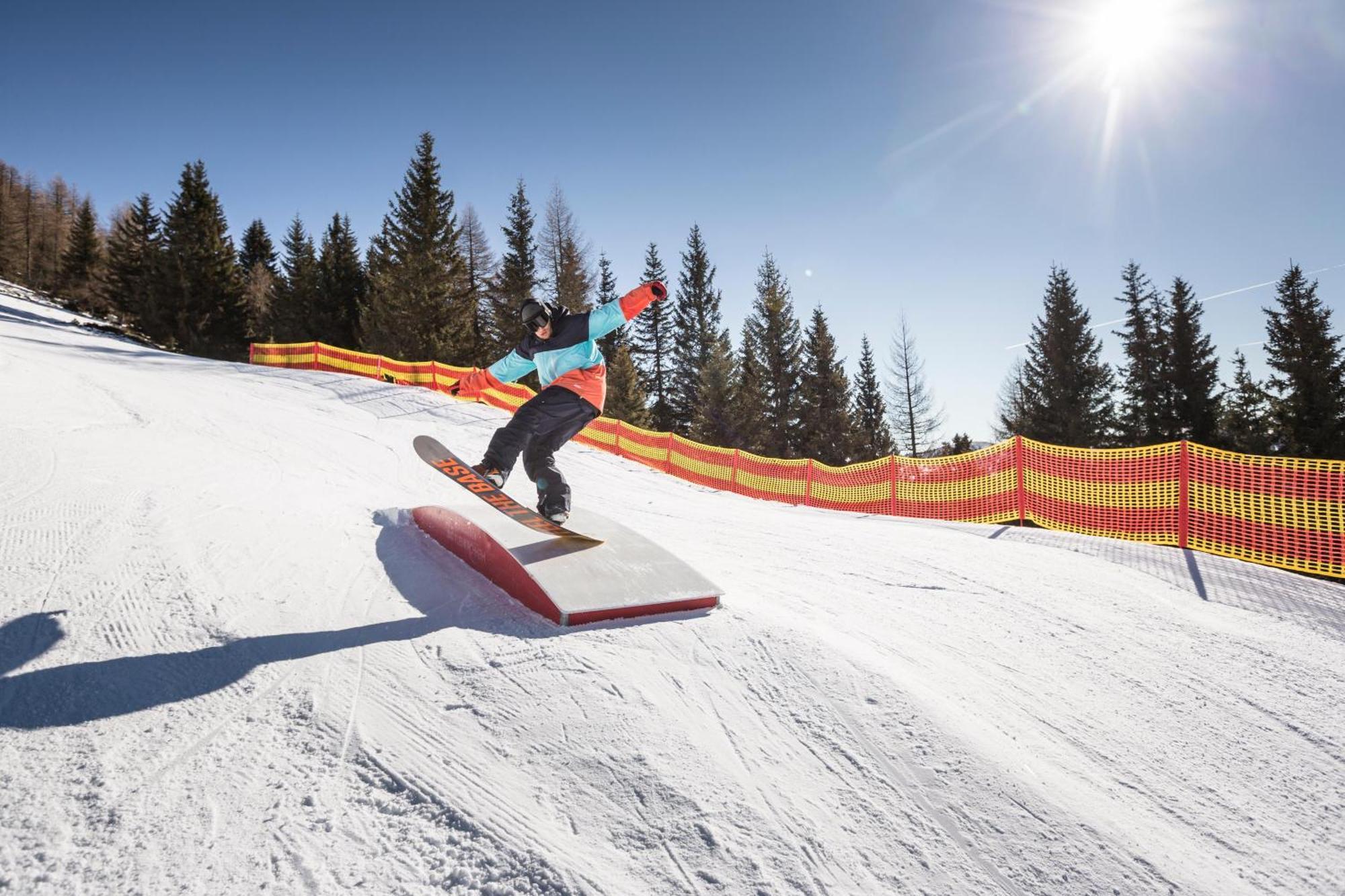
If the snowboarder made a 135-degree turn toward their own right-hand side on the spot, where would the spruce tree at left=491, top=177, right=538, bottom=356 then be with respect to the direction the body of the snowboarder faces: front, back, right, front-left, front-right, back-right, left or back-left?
front

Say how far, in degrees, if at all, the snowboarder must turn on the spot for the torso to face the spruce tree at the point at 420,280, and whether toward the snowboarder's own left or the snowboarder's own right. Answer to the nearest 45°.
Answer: approximately 135° to the snowboarder's own right

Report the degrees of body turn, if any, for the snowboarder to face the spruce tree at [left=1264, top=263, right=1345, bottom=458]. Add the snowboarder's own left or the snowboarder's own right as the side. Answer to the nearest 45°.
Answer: approximately 180°

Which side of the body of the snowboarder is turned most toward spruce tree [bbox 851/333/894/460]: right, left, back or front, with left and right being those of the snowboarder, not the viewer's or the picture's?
back

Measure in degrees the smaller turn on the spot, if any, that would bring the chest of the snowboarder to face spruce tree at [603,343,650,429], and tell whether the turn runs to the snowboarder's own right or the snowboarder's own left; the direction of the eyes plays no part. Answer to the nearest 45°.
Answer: approximately 135° to the snowboarder's own right

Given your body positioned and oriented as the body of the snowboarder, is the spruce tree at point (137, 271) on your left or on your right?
on your right

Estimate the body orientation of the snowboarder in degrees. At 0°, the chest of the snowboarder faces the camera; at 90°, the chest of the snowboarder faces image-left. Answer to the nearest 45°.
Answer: approximately 45°

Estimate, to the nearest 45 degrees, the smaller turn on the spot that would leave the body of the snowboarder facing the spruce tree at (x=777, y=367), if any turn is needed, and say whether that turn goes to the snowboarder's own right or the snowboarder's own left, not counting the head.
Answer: approximately 180°

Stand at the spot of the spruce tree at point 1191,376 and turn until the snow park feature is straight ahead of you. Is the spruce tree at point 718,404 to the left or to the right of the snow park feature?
right

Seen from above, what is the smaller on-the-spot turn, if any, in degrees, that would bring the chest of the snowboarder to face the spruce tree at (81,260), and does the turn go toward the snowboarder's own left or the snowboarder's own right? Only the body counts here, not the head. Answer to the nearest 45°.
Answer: approximately 90° to the snowboarder's own right

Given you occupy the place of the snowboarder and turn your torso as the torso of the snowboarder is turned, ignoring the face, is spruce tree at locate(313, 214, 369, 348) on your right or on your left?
on your right

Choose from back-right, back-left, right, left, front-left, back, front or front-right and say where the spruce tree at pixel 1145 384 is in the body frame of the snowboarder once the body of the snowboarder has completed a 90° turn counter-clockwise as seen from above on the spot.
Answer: left

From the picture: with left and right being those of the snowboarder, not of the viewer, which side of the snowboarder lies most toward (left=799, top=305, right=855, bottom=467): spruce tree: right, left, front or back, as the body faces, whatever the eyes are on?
back

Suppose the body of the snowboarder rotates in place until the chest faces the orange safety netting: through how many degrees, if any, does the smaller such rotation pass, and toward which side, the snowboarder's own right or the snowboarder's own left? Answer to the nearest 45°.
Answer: approximately 180°

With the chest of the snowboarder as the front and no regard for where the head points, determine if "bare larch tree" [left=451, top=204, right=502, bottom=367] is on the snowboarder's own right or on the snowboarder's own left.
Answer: on the snowboarder's own right

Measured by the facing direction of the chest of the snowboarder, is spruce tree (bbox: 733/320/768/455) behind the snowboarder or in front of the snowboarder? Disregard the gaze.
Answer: behind
